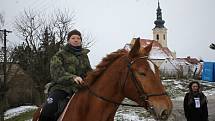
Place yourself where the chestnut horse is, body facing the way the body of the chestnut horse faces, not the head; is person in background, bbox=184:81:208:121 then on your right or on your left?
on your left

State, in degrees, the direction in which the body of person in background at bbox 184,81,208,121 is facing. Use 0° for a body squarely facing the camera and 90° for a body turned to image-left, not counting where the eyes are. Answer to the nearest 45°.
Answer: approximately 0°

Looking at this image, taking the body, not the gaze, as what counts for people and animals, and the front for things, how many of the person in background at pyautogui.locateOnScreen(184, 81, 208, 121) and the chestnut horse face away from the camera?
0

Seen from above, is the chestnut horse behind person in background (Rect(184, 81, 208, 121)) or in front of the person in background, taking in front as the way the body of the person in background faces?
in front

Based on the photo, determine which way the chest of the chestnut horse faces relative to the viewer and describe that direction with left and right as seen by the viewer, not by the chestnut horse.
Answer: facing the viewer and to the right of the viewer
